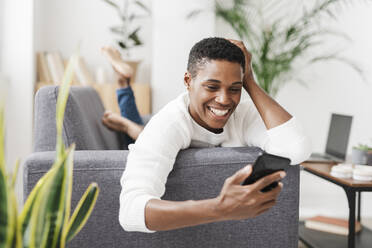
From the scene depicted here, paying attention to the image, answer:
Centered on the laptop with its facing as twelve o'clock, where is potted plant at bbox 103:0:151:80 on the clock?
The potted plant is roughly at 2 o'clock from the laptop.

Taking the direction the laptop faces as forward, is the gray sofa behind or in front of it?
in front

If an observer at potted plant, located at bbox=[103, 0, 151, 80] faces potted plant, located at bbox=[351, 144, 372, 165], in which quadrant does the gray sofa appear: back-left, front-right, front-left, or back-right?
front-right

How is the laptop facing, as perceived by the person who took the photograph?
facing the viewer and to the left of the viewer

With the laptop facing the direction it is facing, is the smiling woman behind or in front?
in front

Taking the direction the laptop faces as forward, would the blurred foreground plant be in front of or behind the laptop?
in front

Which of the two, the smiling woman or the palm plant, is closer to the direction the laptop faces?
the smiling woman

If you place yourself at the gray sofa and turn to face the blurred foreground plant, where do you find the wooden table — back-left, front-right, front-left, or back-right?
back-left
